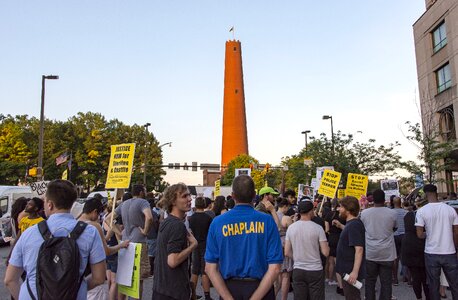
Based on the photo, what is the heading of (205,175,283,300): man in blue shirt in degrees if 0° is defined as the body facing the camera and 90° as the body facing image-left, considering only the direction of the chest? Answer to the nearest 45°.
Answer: approximately 180°

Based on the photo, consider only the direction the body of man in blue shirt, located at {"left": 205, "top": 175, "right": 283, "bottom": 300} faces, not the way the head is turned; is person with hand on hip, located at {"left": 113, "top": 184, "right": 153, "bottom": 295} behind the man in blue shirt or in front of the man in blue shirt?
in front

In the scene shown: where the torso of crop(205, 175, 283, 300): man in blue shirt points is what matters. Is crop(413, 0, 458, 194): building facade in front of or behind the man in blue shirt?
in front

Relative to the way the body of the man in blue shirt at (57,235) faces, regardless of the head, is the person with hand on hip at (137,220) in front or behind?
in front

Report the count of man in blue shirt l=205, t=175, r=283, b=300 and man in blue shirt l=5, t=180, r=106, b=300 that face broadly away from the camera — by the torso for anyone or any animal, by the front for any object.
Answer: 2

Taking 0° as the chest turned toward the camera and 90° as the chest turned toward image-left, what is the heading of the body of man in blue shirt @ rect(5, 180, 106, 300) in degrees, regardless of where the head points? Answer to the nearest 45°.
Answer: approximately 180°

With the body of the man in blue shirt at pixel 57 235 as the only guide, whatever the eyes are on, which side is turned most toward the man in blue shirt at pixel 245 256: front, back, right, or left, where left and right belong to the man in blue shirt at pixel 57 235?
right

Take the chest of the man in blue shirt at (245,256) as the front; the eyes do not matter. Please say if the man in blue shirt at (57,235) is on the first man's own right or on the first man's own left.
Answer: on the first man's own left

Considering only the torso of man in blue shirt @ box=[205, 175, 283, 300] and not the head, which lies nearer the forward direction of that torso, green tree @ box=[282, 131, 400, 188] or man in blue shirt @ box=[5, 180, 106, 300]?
the green tree

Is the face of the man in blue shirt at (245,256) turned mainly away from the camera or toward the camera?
away from the camera
